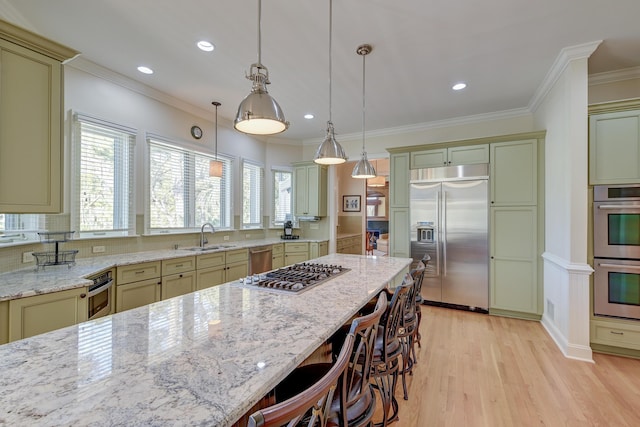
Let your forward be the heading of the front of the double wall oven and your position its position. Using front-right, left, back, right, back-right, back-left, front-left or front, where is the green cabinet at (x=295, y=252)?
right

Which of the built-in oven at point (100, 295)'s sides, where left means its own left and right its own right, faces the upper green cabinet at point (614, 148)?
front

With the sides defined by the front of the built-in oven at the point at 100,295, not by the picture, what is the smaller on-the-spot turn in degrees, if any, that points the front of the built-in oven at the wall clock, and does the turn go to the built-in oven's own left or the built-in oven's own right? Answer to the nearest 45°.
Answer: approximately 90° to the built-in oven's own left

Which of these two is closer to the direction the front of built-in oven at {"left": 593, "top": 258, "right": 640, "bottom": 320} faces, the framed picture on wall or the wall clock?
the wall clock

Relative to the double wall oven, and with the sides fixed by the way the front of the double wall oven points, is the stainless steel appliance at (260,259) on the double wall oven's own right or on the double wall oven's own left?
on the double wall oven's own right

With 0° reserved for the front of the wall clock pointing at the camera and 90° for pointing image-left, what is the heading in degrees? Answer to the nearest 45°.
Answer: approximately 315°

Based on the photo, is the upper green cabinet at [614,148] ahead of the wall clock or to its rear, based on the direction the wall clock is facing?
ahead

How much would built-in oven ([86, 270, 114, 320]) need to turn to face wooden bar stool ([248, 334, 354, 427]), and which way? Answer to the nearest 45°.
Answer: approximately 45° to its right

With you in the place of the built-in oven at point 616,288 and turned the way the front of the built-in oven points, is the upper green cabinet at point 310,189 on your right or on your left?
on your right
